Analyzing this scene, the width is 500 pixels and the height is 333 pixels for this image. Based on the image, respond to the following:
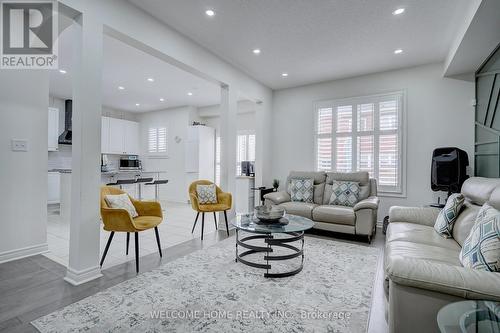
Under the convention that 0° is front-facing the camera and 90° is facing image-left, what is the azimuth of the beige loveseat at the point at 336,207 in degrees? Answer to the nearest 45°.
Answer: approximately 45°

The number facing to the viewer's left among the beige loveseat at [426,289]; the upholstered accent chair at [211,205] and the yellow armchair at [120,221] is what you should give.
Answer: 1

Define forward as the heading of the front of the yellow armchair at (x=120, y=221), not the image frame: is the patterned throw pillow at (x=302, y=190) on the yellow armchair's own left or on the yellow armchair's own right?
on the yellow armchair's own left

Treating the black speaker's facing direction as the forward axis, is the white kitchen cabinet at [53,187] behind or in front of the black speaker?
in front

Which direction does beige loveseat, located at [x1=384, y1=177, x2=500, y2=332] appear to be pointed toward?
to the viewer's left

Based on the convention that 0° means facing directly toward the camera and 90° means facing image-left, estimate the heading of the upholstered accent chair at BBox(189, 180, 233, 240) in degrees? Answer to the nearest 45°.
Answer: approximately 315°

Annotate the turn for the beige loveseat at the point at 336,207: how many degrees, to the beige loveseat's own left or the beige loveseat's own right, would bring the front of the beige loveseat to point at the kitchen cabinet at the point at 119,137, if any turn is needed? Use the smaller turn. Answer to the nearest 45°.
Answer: approximately 45° to the beige loveseat's own right

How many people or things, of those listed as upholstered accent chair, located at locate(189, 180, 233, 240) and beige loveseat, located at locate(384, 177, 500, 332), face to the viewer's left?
1

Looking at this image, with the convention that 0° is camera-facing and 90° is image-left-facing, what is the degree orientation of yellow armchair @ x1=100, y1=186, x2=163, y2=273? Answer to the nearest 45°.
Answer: approximately 315°

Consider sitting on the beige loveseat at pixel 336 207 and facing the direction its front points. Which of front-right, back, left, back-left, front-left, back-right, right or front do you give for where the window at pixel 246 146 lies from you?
right

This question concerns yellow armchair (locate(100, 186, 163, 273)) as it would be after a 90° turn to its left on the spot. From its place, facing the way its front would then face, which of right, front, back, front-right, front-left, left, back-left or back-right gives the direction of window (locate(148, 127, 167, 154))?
front-left

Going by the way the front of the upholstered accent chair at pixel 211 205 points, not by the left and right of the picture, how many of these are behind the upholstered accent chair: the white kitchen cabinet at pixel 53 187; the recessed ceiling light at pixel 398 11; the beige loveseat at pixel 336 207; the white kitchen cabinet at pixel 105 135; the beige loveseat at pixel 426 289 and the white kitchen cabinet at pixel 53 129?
3
